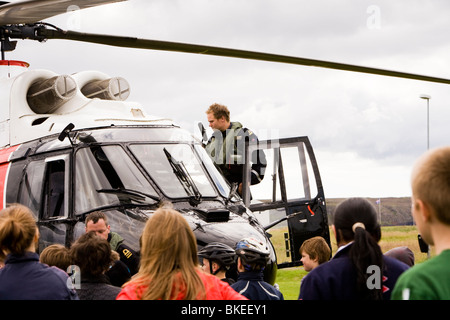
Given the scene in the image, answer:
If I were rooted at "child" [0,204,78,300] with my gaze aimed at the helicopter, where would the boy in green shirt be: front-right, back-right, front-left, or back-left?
back-right

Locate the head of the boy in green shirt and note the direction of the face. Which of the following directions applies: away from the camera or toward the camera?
away from the camera

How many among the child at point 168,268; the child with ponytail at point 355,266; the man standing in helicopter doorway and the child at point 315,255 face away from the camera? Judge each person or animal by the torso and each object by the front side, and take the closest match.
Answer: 2

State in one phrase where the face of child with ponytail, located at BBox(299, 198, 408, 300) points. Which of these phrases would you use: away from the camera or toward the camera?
away from the camera

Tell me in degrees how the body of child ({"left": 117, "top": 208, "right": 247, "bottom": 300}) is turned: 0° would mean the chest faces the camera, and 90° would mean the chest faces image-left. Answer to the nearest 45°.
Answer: approximately 180°

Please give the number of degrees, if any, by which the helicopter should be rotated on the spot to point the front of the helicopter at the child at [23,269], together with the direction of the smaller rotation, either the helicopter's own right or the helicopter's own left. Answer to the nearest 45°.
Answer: approximately 45° to the helicopter's own right

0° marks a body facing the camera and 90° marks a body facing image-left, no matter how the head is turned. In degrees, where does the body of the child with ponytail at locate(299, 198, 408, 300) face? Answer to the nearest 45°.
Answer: approximately 180°
